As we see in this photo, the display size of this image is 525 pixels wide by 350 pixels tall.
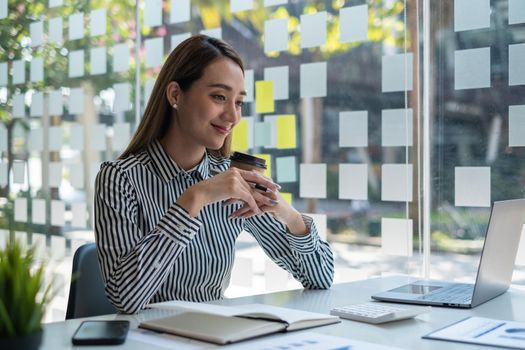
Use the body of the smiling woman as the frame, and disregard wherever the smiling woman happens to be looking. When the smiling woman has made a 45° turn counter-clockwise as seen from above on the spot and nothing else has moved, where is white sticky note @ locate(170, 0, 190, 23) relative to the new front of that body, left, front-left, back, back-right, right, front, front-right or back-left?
left

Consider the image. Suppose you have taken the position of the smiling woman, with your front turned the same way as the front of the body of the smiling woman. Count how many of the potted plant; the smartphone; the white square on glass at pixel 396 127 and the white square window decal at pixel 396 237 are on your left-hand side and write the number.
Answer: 2

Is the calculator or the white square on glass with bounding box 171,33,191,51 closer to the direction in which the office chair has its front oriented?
the calculator

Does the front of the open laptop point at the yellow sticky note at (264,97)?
yes

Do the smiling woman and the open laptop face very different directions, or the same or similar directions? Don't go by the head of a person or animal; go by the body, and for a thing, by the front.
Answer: very different directions

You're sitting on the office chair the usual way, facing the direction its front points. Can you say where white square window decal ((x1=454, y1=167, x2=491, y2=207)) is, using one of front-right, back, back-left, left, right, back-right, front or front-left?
front-left

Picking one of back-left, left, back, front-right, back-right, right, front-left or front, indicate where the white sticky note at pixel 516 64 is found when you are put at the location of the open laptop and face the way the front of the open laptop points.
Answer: front-right

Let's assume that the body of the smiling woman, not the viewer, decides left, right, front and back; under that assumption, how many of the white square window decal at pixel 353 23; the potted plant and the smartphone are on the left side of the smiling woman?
1

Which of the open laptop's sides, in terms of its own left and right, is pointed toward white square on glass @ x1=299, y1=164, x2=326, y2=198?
front

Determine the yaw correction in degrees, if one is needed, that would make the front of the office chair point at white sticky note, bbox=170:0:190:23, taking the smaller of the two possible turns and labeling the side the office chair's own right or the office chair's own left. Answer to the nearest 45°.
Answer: approximately 135° to the office chair's own left

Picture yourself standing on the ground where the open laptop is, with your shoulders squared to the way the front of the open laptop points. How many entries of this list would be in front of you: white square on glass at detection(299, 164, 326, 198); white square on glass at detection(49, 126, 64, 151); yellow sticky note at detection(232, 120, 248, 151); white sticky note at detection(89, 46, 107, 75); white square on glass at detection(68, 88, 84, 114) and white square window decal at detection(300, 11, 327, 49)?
6

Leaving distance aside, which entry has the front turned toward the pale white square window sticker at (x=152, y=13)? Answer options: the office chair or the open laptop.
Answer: the open laptop

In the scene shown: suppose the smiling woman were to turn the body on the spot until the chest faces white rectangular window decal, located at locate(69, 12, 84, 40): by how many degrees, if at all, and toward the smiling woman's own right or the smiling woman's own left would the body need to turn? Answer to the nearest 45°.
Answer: approximately 135° to the smiling woman's own left

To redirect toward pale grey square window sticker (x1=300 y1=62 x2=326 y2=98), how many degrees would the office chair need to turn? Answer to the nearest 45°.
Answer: approximately 90° to its left

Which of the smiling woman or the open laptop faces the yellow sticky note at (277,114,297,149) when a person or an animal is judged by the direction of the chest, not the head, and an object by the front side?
the open laptop

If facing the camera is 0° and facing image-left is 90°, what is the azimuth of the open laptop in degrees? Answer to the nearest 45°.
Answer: approximately 135°

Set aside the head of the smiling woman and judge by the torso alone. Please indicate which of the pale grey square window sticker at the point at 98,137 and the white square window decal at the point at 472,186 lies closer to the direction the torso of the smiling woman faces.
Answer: the white square window decal

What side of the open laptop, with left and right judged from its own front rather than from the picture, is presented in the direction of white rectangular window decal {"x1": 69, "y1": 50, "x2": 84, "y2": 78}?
front

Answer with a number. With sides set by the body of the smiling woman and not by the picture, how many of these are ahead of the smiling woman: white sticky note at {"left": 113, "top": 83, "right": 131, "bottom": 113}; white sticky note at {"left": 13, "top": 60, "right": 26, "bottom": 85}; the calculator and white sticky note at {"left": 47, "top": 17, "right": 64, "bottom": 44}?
1
